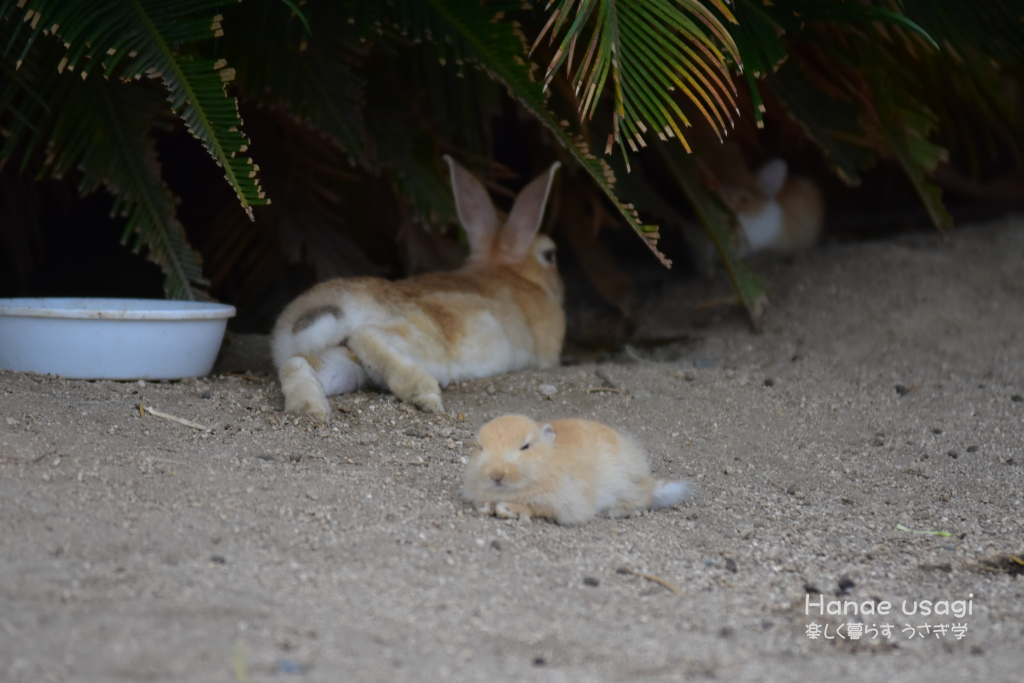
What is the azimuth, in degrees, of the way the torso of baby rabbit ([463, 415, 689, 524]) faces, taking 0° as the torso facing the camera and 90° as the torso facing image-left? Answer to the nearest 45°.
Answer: approximately 45°

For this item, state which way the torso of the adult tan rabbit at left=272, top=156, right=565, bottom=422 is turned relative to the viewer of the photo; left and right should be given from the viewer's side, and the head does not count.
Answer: facing away from the viewer and to the right of the viewer

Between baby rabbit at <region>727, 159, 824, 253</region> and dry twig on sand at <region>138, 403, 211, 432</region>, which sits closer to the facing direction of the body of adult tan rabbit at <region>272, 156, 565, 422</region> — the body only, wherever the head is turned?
the baby rabbit

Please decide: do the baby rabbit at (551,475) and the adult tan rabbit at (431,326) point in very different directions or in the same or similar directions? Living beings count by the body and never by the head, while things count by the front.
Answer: very different directions

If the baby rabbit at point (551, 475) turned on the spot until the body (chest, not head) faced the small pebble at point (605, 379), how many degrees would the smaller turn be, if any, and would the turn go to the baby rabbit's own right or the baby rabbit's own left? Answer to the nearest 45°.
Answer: approximately 135° to the baby rabbit's own right

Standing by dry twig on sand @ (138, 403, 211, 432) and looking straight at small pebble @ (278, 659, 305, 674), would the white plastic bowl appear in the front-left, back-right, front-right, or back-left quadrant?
back-right

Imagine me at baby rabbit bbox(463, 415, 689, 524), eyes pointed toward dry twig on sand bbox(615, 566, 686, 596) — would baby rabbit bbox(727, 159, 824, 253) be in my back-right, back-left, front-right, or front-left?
back-left

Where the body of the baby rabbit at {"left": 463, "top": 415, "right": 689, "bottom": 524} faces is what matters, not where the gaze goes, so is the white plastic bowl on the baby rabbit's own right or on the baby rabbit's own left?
on the baby rabbit's own right
